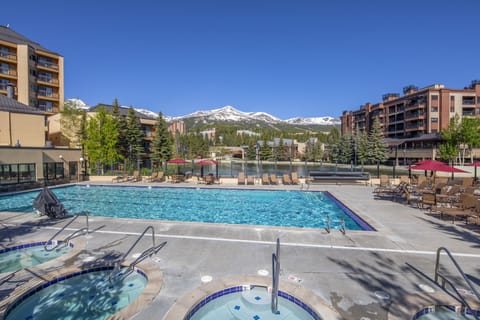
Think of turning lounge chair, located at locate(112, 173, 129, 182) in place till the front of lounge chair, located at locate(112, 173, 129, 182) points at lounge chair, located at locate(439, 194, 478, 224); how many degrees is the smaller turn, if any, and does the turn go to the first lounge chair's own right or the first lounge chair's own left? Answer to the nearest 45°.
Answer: approximately 90° to the first lounge chair's own left

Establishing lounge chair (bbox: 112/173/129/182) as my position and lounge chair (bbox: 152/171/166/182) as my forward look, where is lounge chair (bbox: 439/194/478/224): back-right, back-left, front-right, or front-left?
front-right

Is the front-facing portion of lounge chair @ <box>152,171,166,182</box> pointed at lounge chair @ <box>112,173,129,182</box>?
no

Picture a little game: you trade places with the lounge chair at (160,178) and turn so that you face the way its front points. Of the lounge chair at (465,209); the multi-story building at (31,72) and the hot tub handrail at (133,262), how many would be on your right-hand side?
1

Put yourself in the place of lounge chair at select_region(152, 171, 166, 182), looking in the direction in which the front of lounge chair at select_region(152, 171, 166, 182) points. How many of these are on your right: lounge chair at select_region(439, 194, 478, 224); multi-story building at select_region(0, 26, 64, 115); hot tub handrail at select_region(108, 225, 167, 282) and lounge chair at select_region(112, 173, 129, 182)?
2

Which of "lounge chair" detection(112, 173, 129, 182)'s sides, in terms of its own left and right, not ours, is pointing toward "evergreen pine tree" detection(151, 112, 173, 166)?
back

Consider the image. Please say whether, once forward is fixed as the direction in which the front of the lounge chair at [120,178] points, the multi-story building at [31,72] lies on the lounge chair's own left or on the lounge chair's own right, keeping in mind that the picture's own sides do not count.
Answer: on the lounge chair's own right

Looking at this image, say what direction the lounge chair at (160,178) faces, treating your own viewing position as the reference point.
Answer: facing the viewer and to the left of the viewer

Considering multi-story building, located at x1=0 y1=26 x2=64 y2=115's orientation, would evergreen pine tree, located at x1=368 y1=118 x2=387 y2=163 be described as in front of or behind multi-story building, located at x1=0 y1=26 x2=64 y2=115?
in front

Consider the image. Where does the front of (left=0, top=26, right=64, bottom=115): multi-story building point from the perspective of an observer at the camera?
facing the viewer and to the right of the viewer

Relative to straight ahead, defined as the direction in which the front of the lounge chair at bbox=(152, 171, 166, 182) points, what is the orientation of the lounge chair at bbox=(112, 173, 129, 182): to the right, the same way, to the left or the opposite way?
the same way

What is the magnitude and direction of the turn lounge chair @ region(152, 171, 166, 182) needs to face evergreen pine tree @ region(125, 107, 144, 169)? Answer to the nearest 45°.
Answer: approximately 135° to its right

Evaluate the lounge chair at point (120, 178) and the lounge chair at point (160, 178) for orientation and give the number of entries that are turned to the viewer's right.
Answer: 0

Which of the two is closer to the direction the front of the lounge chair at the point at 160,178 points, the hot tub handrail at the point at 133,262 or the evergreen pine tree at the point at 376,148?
the hot tub handrail

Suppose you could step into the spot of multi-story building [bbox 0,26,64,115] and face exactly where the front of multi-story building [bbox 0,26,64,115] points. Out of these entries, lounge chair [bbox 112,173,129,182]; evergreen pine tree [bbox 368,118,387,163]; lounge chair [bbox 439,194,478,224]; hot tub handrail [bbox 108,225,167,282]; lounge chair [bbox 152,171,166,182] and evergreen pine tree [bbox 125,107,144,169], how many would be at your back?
0

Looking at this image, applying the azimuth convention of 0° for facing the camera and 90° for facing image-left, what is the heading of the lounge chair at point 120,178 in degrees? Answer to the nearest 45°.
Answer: approximately 45°

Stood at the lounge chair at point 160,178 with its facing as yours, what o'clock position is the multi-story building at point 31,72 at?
The multi-story building is roughly at 3 o'clock from the lounge chair.

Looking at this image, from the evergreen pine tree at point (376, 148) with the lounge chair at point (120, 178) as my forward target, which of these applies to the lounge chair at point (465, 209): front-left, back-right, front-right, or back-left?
front-left

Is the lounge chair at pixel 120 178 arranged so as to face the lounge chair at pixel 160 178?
no

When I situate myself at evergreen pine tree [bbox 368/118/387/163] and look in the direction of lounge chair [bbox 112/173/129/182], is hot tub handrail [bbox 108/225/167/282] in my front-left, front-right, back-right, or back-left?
front-left
